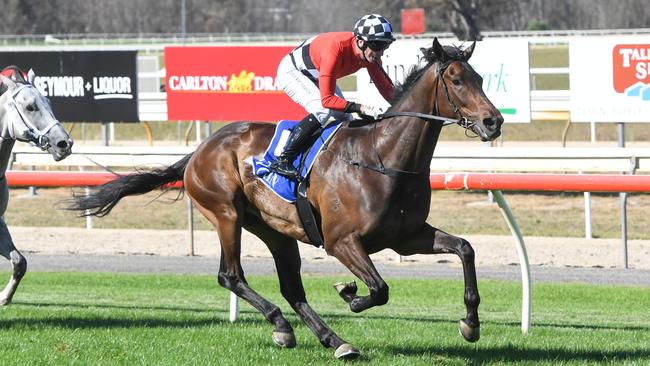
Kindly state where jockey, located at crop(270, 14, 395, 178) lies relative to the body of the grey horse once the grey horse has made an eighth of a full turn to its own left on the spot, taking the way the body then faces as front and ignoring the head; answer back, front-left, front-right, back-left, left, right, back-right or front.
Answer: right

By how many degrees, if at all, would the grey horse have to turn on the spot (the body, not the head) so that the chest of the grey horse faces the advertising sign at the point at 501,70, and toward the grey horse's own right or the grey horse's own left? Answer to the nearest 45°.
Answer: approximately 45° to the grey horse's own left

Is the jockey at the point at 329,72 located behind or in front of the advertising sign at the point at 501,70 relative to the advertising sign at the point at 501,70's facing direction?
in front

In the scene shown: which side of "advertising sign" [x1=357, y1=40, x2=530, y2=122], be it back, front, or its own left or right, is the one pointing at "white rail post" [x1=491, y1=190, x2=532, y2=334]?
front

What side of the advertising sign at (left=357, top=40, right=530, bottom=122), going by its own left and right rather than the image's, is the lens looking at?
front

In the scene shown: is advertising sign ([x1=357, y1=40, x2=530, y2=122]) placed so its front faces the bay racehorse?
yes

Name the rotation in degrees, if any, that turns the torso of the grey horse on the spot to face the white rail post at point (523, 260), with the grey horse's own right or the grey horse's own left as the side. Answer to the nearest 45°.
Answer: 0° — it already faces it

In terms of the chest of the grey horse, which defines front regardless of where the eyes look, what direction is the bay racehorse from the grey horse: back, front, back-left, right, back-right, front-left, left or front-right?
front-right

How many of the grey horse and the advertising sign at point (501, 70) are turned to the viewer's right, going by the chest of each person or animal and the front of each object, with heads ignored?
1

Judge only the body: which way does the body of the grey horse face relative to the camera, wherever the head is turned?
to the viewer's right

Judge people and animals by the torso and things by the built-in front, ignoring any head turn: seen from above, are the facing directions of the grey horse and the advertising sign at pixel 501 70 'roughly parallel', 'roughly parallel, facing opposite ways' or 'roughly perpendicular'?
roughly perpendicular
